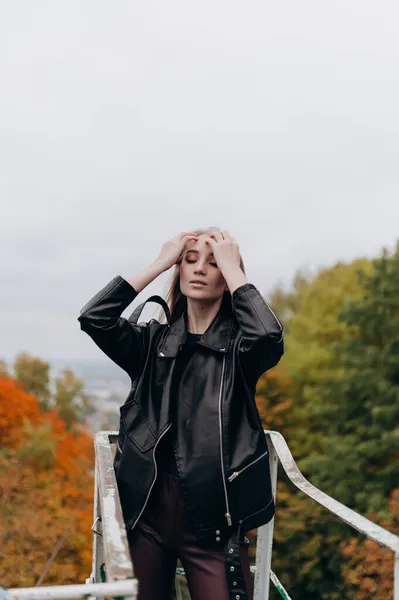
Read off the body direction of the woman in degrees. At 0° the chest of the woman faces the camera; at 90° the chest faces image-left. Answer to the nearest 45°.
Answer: approximately 0°
